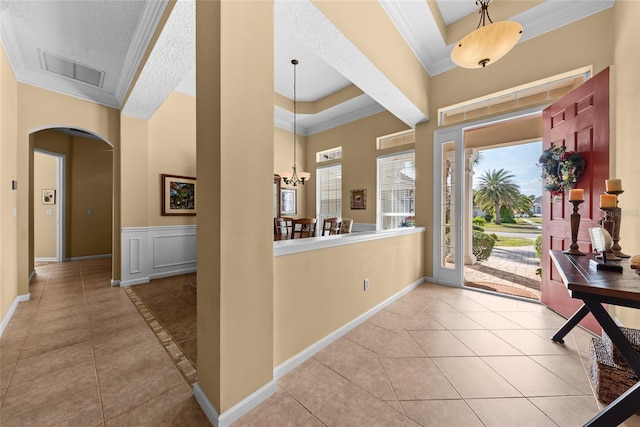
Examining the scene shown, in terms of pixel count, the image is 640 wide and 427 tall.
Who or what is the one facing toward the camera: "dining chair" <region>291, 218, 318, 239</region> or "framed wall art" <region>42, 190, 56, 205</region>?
the framed wall art

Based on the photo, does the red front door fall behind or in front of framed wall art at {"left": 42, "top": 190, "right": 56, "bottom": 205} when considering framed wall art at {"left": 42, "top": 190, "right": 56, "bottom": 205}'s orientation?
in front

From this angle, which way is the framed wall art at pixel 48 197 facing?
toward the camera

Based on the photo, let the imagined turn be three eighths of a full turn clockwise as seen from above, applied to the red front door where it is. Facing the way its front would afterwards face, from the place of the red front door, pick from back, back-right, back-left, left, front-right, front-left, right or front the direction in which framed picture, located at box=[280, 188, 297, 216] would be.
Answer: left

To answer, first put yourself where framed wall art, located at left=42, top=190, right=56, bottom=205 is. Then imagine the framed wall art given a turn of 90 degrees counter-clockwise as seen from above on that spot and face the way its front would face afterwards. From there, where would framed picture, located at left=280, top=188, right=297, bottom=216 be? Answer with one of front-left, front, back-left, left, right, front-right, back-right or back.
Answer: front-right

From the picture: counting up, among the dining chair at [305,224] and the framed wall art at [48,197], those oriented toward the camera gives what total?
1

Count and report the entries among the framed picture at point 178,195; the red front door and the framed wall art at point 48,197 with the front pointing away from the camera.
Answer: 0

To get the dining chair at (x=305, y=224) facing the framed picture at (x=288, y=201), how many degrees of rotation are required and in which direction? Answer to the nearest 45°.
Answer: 0° — it already faces it

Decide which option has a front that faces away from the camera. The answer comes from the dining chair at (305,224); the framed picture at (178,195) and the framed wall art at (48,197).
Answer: the dining chair

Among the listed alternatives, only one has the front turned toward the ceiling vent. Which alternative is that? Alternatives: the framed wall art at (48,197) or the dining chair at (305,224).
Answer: the framed wall art

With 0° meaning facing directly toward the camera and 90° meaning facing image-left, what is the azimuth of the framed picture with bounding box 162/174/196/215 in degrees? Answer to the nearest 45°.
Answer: approximately 315°

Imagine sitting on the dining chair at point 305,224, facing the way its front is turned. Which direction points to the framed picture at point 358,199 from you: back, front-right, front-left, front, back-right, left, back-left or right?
front-right

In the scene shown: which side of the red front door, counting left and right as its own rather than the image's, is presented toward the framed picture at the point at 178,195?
front

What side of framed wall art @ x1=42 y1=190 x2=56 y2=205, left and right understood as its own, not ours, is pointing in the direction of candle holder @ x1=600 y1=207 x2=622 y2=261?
front

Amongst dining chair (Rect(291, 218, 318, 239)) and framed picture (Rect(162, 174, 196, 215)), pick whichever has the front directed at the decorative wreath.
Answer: the framed picture

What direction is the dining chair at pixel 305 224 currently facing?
away from the camera
